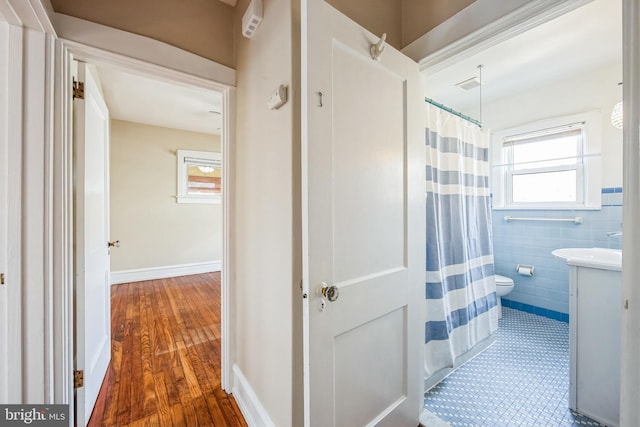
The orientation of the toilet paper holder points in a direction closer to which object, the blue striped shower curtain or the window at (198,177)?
the blue striped shower curtain

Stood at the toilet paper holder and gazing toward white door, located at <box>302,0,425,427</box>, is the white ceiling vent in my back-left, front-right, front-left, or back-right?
front-right

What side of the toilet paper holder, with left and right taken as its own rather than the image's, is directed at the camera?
front

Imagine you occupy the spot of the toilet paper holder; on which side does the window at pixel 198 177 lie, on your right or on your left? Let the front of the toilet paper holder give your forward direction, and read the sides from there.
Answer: on your right

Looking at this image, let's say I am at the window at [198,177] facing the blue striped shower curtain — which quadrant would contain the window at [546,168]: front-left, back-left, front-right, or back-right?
front-left

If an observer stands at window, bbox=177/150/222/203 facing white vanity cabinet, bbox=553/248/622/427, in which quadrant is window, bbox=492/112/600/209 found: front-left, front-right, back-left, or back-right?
front-left

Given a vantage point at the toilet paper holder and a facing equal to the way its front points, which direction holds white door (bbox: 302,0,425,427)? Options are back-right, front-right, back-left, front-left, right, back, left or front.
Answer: front

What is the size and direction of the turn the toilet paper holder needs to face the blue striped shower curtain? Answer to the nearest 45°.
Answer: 0° — it already faces it

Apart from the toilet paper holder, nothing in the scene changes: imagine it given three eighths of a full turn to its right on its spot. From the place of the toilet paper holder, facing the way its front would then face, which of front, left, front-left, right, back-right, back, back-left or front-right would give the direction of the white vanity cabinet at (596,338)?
back-left

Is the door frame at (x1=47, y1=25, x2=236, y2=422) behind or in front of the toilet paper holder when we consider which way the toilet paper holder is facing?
in front
